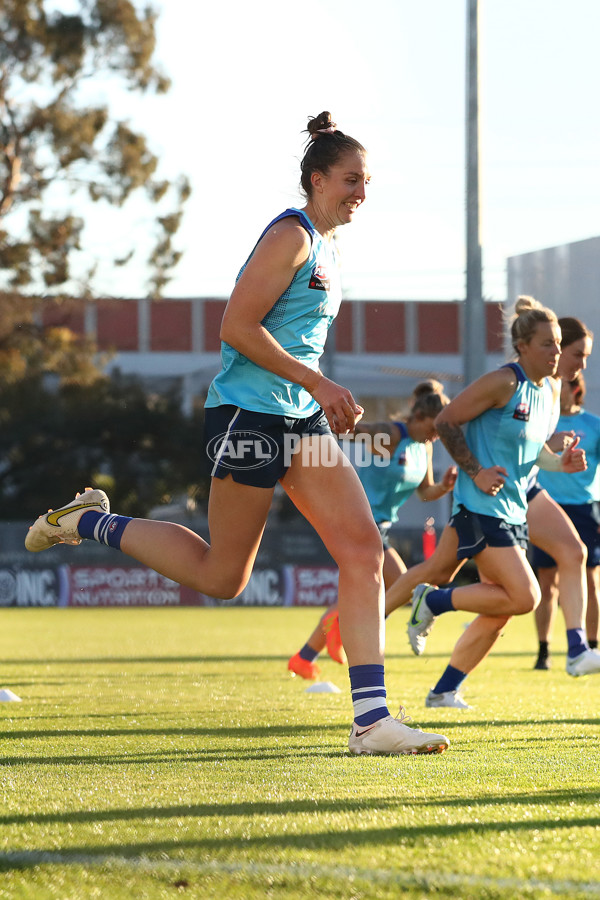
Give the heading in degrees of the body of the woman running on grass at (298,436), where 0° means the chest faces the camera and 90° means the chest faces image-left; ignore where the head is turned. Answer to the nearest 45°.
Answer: approximately 270°

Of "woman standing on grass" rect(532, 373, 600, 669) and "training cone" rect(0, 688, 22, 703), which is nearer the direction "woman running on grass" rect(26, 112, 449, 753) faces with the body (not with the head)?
the woman standing on grass

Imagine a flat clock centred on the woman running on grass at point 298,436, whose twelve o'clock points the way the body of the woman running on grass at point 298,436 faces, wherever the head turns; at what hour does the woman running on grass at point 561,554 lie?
the woman running on grass at point 561,554 is roughly at 10 o'clock from the woman running on grass at point 298,436.

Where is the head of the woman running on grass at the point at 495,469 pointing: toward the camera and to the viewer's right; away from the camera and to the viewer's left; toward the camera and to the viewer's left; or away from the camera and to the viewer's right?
toward the camera and to the viewer's right

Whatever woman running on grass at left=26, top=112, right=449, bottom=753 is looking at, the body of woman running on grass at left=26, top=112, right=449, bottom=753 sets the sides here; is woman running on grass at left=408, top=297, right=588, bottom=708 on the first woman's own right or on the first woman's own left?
on the first woman's own left

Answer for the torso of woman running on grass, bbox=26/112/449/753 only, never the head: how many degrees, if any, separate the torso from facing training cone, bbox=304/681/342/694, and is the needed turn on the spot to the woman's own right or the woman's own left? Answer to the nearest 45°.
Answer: approximately 90° to the woman's own left

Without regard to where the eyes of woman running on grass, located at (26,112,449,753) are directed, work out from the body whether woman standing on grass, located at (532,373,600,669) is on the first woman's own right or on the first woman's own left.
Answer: on the first woman's own left

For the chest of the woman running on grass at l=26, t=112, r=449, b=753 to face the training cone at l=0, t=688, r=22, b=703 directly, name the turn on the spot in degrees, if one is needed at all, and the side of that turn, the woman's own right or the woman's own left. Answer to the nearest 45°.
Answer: approximately 135° to the woman's own left

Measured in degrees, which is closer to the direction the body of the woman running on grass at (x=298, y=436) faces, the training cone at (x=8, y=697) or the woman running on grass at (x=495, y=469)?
the woman running on grass

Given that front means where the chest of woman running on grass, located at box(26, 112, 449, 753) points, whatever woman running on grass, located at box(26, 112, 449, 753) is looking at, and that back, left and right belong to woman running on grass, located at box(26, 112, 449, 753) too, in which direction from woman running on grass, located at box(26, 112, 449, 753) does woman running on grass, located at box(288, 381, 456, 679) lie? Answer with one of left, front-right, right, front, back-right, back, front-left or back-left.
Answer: left

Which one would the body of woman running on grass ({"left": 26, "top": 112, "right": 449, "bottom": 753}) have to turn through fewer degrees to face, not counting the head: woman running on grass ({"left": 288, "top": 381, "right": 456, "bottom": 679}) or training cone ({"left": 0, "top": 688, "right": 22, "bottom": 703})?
the woman running on grass
